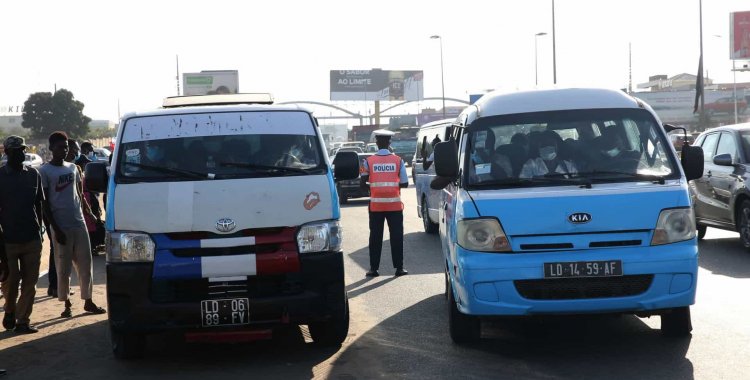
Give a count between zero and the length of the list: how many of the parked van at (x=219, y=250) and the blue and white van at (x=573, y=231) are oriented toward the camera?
2

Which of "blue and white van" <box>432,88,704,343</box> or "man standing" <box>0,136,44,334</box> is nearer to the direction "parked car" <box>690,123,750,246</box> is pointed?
the blue and white van

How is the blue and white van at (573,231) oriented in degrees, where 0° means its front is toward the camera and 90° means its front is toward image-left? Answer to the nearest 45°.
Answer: approximately 0°

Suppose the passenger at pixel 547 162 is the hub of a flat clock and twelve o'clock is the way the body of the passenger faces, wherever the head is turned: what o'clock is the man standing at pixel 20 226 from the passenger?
The man standing is roughly at 3 o'clock from the passenger.

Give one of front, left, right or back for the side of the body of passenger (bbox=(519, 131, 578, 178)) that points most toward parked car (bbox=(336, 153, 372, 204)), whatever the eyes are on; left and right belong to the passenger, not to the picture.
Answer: back

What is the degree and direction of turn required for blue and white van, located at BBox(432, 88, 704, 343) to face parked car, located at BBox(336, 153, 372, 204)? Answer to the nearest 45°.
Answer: approximately 180°

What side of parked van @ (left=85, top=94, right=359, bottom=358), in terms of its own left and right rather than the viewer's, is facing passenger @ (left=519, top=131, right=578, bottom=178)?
left

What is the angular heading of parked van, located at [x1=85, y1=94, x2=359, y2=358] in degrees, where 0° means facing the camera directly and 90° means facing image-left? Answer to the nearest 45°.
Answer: approximately 0°

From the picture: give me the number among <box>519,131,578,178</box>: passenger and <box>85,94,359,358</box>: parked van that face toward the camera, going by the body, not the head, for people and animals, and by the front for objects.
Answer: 2

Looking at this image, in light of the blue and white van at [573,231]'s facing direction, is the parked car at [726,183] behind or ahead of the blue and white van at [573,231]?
behind

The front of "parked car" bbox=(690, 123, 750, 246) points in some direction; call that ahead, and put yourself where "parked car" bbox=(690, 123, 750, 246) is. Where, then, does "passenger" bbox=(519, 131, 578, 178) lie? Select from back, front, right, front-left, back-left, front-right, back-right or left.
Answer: front-right
